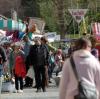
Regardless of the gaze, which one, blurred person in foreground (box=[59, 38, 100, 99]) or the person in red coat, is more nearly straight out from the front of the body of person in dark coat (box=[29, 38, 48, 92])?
the blurred person in foreground

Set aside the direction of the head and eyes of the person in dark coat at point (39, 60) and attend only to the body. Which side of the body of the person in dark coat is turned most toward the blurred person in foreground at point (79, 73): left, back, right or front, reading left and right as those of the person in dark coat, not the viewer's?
front

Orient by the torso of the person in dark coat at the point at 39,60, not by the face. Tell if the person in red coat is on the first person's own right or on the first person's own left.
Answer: on the first person's own right

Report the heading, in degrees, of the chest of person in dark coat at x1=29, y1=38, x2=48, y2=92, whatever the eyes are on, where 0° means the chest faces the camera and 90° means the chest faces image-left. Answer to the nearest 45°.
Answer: approximately 0°
